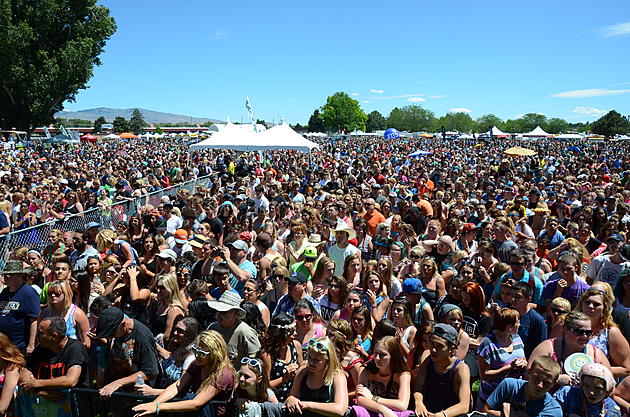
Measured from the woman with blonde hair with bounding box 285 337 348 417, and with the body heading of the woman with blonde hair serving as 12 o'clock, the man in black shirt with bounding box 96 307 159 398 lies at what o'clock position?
The man in black shirt is roughly at 2 o'clock from the woman with blonde hair.

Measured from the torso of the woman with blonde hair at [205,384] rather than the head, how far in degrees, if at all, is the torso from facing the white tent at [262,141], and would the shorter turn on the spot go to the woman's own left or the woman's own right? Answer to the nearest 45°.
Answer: approximately 135° to the woman's own right

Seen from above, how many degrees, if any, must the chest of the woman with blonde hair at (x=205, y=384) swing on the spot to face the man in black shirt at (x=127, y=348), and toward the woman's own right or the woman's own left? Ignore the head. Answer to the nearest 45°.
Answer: approximately 90° to the woman's own right

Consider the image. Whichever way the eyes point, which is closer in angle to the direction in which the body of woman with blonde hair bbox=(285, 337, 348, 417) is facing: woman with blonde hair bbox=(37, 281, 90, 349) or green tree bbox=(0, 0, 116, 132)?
the woman with blonde hair

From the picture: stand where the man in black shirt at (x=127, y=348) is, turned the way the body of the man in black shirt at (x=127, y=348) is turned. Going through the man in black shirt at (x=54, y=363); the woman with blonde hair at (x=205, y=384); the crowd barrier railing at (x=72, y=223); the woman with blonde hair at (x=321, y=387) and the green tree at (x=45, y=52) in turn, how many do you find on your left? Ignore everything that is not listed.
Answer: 2

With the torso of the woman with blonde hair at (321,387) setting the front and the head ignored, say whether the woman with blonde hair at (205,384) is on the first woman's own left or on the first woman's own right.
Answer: on the first woman's own right

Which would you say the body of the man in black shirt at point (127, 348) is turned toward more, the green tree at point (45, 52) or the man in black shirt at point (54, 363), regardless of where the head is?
the man in black shirt

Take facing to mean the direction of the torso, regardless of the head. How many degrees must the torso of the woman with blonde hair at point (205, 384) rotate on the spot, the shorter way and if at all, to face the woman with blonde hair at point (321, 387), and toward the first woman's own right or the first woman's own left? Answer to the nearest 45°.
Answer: approximately 135° to the first woman's own left

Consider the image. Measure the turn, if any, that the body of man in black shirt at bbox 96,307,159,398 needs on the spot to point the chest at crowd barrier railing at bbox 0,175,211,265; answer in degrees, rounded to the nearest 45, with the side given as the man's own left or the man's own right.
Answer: approximately 135° to the man's own right

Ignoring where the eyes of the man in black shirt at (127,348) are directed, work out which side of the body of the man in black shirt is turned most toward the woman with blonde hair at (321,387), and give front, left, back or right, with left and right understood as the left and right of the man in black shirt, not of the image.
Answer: left

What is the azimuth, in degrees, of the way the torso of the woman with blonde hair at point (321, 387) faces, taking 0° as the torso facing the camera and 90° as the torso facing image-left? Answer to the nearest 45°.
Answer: approximately 45°

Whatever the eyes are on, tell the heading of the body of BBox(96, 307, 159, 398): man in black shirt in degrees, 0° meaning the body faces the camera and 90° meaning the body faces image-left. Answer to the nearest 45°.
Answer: approximately 45°
